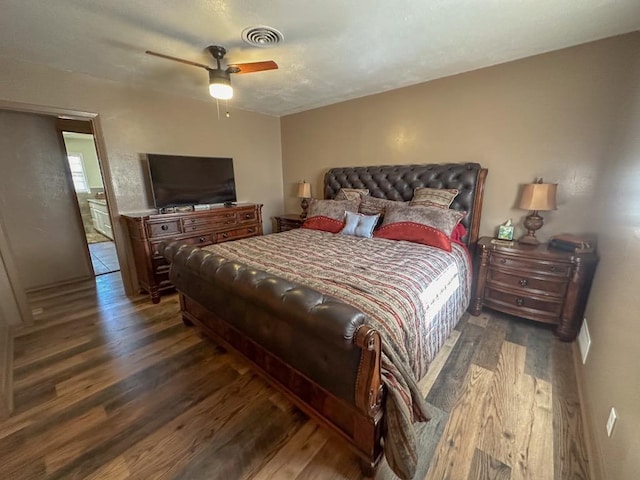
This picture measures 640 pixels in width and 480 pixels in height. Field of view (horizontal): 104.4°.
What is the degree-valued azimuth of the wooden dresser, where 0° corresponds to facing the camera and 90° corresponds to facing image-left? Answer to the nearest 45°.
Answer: approximately 315°

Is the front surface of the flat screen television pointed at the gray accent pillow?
yes

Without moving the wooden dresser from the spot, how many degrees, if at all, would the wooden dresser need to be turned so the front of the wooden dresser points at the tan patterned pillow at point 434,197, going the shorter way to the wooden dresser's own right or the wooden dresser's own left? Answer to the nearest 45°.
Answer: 0° — it already faces it

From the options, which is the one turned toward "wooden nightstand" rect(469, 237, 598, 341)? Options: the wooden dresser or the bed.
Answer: the wooden dresser

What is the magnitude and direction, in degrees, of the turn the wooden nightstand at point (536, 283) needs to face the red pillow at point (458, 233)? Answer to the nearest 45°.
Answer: approximately 45° to its right

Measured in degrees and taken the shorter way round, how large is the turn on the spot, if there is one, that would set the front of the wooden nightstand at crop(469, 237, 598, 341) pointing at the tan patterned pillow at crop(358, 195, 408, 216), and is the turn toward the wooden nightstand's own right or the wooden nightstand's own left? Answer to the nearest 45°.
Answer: approximately 45° to the wooden nightstand's own right

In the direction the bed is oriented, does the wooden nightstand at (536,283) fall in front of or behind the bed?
behind

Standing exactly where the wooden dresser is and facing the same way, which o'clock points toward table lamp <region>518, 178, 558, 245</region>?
The table lamp is roughly at 12 o'clock from the wooden dresser.

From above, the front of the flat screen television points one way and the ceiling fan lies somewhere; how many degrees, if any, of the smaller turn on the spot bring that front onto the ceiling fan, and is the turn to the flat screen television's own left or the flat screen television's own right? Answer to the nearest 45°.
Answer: approximately 45° to the flat screen television's own right

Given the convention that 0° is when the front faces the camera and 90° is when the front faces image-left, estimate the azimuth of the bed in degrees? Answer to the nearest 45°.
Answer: approximately 45°

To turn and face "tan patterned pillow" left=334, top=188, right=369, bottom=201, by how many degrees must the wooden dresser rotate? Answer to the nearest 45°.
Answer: approximately 45° to its left
